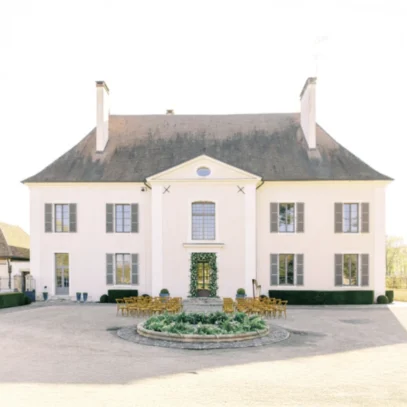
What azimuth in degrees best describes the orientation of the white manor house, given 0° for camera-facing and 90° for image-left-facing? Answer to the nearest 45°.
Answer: approximately 0°

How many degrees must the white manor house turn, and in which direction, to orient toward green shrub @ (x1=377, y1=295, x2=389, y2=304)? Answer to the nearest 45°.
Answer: approximately 90° to its left

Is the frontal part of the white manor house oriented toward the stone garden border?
yes

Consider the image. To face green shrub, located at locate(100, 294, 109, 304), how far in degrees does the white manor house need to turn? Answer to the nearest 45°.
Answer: approximately 90° to its right

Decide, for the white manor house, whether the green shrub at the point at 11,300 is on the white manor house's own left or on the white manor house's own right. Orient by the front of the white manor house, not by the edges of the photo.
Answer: on the white manor house's own right
